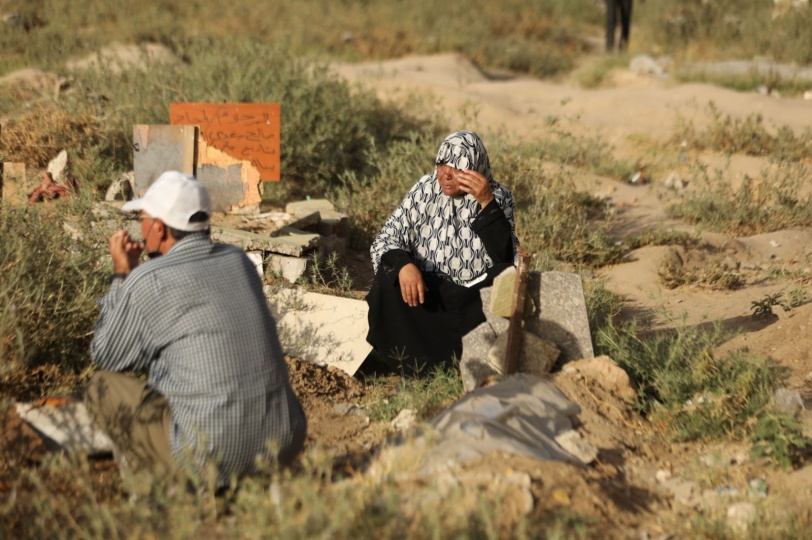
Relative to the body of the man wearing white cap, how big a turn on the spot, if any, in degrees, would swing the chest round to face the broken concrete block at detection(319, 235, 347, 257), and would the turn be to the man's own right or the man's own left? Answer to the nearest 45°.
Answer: approximately 45° to the man's own right

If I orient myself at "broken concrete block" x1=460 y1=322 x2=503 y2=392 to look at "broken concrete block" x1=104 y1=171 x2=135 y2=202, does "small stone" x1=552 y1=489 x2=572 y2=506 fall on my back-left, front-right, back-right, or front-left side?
back-left

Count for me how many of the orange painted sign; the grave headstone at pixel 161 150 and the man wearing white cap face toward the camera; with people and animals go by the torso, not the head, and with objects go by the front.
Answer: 2

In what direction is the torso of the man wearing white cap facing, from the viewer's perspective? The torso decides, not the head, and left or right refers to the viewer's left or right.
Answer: facing away from the viewer and to the left of the viewer

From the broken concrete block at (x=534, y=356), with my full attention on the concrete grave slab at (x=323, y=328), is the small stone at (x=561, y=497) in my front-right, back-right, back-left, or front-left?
back-left

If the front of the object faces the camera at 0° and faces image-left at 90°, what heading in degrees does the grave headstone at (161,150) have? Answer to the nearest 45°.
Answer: approximately 0°

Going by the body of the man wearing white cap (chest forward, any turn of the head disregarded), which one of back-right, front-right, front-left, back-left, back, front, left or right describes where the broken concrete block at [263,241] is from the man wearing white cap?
front-right

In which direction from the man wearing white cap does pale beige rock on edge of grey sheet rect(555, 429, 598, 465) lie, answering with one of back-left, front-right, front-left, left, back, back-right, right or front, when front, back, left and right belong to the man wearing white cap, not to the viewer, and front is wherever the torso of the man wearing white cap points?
back-right

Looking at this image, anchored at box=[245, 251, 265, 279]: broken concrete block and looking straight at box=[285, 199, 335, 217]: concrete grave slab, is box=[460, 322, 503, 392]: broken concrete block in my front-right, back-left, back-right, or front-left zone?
back-right

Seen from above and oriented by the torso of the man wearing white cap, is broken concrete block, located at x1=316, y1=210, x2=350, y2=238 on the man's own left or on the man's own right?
on the man's own right

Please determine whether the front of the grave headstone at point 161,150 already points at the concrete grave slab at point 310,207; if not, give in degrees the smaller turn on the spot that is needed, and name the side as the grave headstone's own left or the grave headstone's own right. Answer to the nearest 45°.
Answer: approximately 135° to the grave headstone's own left
